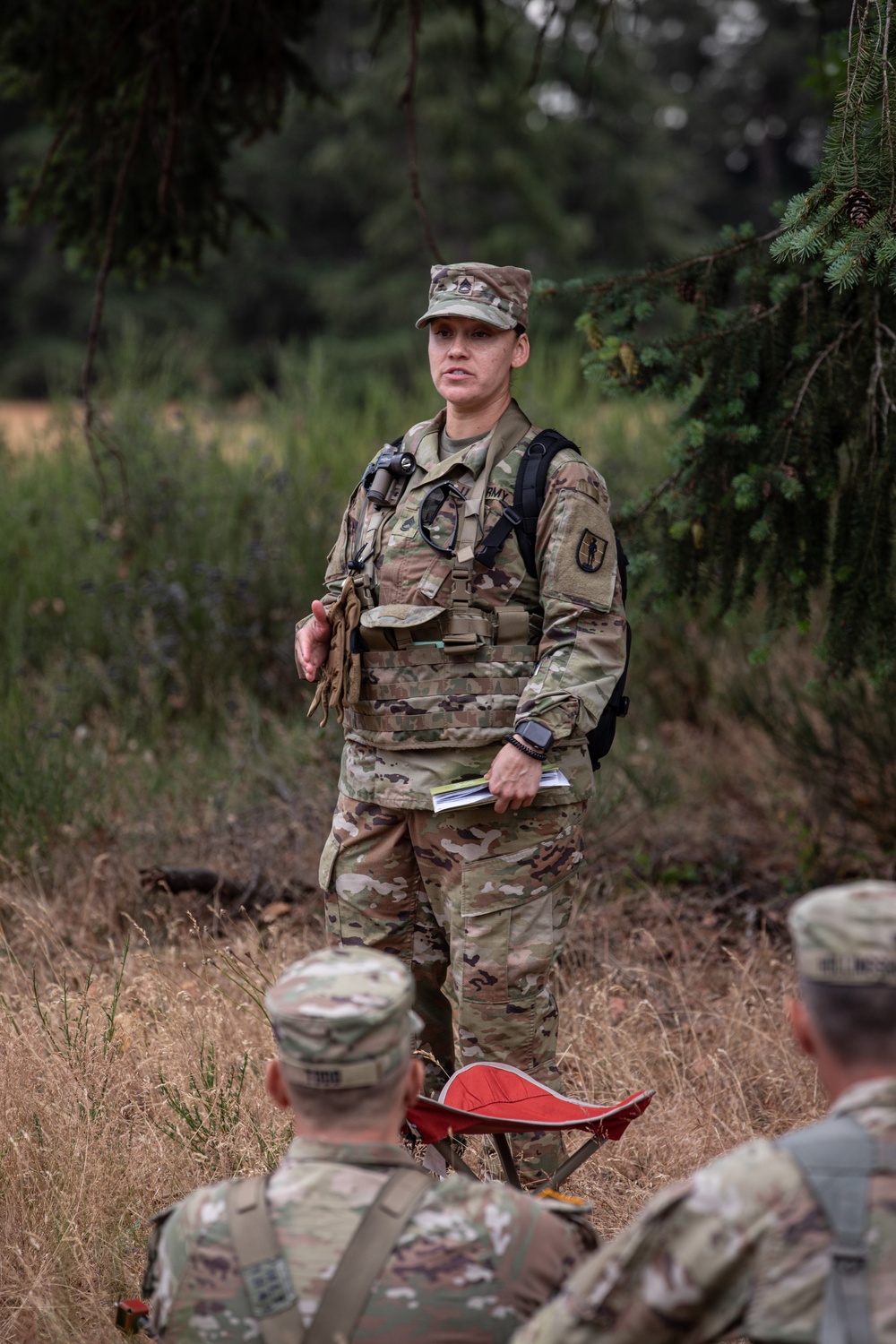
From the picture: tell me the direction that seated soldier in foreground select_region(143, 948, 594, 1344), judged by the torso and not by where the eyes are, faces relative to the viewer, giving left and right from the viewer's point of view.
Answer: facing away from the viewer

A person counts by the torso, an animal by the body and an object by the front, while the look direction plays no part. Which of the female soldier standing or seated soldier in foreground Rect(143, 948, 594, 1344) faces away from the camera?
the seated soldier in foreground

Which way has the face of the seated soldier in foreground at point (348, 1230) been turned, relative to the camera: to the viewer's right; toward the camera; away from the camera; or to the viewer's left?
away from the camera

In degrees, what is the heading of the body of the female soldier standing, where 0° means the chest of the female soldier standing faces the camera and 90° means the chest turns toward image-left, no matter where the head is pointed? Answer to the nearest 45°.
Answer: approximately 45°

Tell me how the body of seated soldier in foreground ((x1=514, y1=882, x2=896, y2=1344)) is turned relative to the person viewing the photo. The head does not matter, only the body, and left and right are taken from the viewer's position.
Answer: facing away from the viewer

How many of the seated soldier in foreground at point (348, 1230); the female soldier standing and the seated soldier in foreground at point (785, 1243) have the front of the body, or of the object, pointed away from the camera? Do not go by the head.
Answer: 2

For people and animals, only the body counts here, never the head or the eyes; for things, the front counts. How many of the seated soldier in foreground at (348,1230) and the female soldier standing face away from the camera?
1

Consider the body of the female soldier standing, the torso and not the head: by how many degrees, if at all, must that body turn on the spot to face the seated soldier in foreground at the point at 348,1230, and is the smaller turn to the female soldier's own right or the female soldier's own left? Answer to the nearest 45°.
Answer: approximately 45° to the female soldier's own left

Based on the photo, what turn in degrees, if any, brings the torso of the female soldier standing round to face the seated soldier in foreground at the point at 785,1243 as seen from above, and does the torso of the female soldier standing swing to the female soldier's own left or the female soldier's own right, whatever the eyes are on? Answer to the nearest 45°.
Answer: approximately 45° to the female soldier's own left

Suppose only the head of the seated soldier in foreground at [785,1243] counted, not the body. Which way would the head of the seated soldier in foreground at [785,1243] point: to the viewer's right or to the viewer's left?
to the viewer's left
